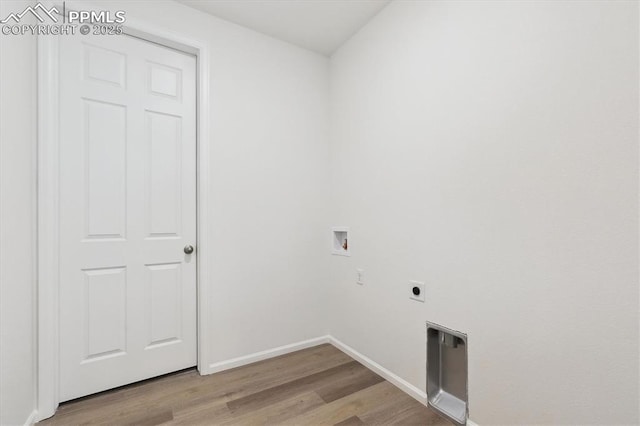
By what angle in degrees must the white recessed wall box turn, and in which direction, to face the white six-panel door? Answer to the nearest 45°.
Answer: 0° — it already faces it

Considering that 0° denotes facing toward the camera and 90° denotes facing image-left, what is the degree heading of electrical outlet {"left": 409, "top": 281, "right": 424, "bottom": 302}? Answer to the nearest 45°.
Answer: approximately 45°

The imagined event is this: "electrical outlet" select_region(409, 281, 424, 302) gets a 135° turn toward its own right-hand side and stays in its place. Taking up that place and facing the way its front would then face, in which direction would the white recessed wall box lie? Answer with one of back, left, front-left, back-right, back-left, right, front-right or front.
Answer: front-left

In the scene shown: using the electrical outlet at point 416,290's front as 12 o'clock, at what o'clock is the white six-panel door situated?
The white six-panel door is roughly at 1 o'clock from the electrical outlet.

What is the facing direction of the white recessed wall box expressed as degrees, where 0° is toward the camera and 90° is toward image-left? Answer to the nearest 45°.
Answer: approximately 45°
